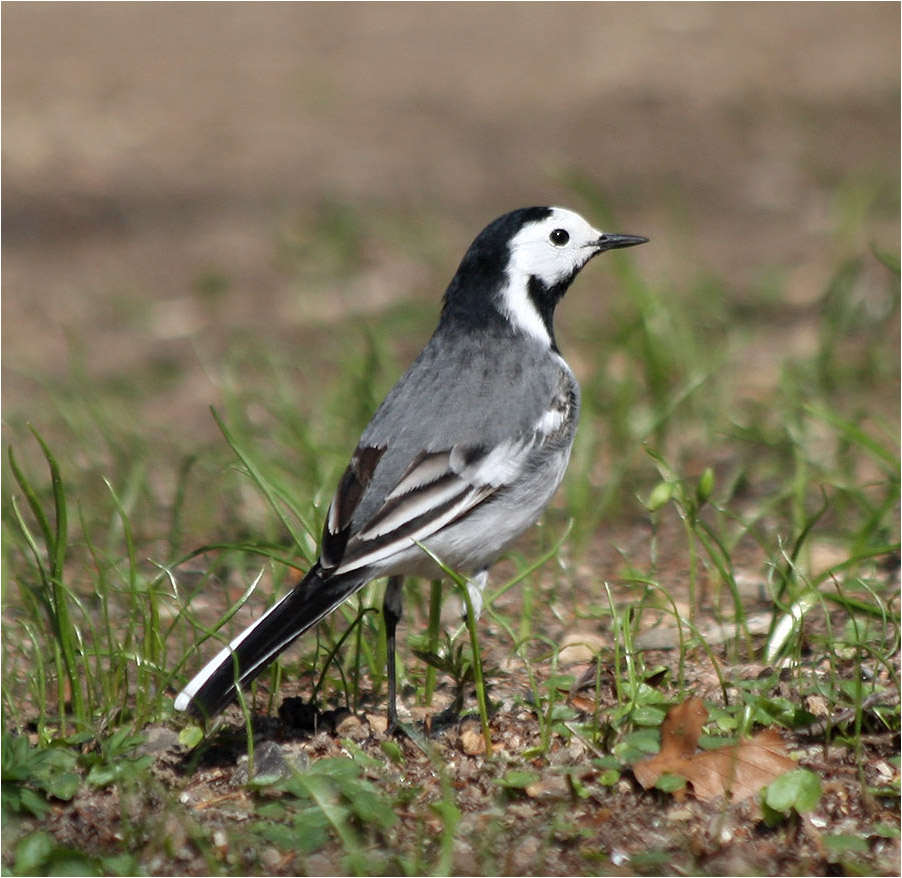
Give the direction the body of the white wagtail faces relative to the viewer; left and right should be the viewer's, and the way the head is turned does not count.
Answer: facing away from the viewer and to the right of the viewer

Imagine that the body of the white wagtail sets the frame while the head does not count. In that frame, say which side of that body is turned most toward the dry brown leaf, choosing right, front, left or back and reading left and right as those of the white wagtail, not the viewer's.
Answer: right
